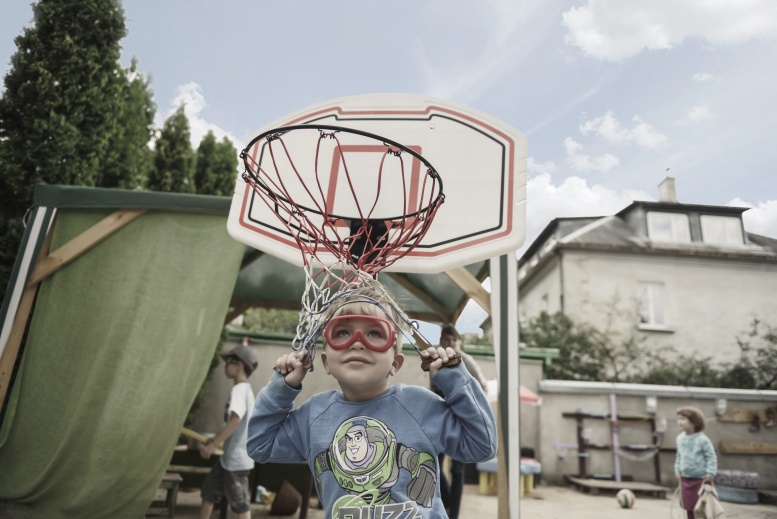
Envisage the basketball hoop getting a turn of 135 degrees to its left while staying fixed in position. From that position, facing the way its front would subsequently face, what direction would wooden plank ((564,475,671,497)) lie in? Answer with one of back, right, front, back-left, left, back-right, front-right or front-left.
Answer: front

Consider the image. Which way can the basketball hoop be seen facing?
toward the camera

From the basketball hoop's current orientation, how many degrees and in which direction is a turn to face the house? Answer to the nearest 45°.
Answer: approximately 135° to its left

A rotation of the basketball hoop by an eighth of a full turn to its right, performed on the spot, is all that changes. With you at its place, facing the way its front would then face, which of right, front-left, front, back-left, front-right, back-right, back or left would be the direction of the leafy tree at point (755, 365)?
back

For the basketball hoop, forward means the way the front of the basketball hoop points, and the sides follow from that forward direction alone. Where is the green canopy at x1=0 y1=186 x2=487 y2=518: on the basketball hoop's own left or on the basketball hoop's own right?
on the basketball hoop's own right

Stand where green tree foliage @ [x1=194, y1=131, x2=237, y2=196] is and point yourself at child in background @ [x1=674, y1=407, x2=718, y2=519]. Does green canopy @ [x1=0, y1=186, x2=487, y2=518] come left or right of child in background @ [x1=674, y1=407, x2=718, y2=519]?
right

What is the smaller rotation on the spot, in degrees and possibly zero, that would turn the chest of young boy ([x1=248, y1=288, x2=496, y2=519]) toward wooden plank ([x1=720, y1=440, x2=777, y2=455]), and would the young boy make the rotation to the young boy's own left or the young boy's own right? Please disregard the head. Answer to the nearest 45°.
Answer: approximately 135° to the young boy's own left

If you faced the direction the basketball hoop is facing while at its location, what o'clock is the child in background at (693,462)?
The child in background is roughly at 8 o'clock from the basketball hoop.

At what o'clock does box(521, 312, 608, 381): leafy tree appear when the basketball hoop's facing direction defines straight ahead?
The leafy tree is roughly at 7 o'clock from the basketball hoop.

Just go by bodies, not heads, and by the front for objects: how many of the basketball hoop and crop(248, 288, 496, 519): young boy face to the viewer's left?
0

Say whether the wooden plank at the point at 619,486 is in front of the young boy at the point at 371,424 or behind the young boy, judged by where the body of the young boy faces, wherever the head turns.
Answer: behind

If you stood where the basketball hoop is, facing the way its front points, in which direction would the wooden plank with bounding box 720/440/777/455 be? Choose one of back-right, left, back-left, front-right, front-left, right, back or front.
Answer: back-left

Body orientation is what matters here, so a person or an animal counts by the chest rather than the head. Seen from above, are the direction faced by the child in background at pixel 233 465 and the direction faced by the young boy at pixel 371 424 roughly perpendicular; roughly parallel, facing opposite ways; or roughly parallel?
roughly perpendicular
